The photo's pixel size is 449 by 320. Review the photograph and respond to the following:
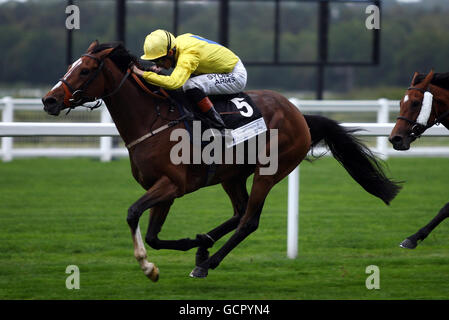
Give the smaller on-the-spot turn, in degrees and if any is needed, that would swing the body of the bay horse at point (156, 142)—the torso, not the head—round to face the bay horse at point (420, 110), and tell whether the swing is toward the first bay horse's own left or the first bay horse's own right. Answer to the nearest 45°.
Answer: approximately 180°

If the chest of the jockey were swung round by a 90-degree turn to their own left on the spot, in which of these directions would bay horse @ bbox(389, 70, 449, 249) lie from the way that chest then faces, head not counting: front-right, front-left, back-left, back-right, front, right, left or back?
left

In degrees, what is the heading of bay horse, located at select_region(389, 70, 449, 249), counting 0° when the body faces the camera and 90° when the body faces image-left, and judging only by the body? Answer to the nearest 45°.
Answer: approximately 90°

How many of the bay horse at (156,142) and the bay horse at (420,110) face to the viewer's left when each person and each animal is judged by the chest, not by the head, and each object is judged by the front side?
2

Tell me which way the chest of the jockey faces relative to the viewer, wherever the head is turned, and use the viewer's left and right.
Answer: facing to the left of the viewer

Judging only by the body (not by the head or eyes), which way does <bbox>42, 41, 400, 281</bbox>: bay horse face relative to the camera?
to the viewer's left

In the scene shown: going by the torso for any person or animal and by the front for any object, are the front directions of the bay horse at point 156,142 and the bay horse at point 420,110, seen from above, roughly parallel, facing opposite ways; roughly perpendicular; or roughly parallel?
roughly parallel

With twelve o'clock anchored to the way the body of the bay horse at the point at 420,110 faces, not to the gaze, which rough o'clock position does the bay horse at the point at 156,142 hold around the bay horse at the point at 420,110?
the bay horse at the point at 156,142 is roughly at 11 o'clock from the bay horse at the point at 420,110.
